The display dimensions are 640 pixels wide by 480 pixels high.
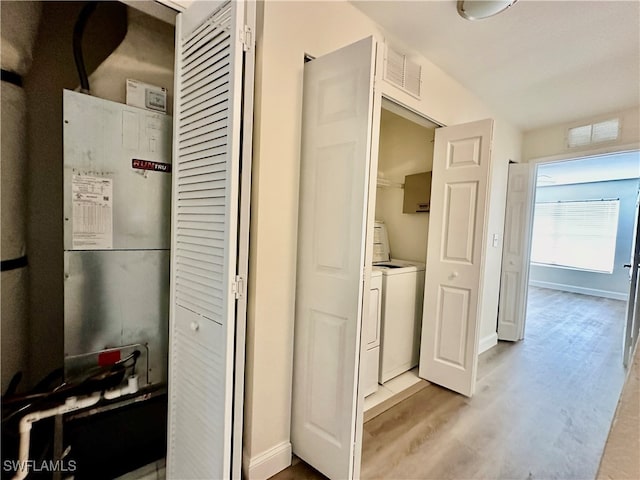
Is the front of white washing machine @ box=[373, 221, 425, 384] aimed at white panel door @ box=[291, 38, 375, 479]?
no

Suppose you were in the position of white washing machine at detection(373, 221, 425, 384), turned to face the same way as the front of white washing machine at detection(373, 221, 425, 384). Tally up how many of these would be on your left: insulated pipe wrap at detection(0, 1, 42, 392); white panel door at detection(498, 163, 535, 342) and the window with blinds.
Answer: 2

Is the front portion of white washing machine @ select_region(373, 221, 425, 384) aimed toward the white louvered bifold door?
no

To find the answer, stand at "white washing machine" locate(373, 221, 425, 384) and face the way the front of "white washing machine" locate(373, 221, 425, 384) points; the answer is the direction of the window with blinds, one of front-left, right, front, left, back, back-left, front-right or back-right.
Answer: left

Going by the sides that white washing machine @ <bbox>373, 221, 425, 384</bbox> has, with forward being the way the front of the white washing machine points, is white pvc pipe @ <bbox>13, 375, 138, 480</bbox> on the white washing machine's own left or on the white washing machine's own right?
on the white washing machine's own right

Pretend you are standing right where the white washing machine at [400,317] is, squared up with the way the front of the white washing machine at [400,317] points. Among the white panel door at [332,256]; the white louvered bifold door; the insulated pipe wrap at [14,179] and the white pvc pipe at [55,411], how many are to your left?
0

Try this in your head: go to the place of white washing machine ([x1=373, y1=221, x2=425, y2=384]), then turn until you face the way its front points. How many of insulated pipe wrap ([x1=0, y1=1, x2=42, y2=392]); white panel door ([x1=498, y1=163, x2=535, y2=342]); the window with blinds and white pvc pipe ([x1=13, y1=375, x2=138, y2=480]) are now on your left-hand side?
2

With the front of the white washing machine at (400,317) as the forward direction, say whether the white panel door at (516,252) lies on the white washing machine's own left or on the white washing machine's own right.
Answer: on the white washing machine's own left

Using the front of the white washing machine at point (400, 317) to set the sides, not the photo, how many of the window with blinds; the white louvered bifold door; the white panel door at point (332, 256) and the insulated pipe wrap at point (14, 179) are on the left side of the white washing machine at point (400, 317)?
1

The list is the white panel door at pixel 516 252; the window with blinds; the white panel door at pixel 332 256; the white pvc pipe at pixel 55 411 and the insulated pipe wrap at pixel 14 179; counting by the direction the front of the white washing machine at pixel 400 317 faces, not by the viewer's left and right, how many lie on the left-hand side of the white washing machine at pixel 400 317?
2

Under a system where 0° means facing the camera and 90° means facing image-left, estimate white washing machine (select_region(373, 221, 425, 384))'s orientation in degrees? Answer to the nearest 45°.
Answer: approximately 315°
